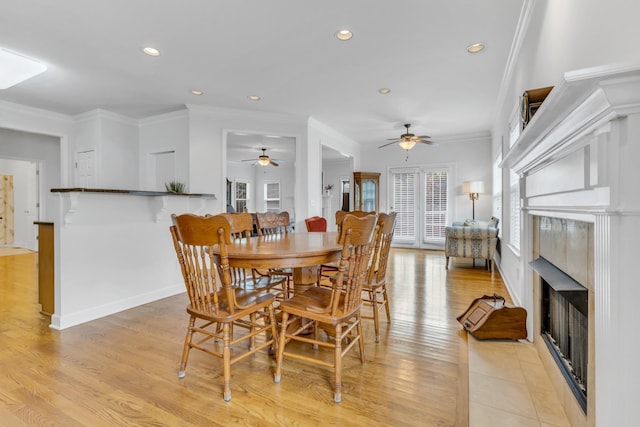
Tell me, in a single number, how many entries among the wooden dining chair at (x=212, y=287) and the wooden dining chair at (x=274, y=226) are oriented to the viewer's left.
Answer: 0

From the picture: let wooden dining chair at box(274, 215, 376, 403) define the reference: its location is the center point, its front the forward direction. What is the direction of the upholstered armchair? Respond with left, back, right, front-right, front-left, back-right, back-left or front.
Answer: right

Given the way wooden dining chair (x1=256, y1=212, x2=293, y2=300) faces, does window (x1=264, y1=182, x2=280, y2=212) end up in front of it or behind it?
behind

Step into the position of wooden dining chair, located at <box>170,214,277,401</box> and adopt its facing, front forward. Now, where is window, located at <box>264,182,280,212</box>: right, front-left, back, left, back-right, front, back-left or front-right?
front-left

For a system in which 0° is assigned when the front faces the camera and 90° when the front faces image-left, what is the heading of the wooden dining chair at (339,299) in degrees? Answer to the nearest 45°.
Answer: approximately 135°

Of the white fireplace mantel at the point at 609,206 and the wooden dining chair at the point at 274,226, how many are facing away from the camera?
0

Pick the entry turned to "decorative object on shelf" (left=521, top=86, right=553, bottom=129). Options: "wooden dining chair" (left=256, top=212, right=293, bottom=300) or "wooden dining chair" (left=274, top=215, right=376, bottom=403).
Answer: "wooden dining chair" (left=256, top=212, right=293, bottom=300)

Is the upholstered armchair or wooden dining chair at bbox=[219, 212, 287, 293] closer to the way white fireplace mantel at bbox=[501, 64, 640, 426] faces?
the wooden dining chair

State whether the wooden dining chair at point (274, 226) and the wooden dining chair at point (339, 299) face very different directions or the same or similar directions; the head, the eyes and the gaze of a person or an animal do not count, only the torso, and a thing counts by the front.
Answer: very different directions

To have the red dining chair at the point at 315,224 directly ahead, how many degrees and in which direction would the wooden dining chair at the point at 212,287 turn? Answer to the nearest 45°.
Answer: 0° — it already faces it

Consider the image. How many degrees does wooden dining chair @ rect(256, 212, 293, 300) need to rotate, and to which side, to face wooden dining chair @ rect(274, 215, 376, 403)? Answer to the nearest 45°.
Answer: approximately 45° to its right

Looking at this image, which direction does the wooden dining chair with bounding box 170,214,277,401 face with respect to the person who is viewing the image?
facing away from the viewer and to the right of the viewer

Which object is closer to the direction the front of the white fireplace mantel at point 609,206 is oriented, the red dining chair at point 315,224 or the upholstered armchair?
the red dining chair
